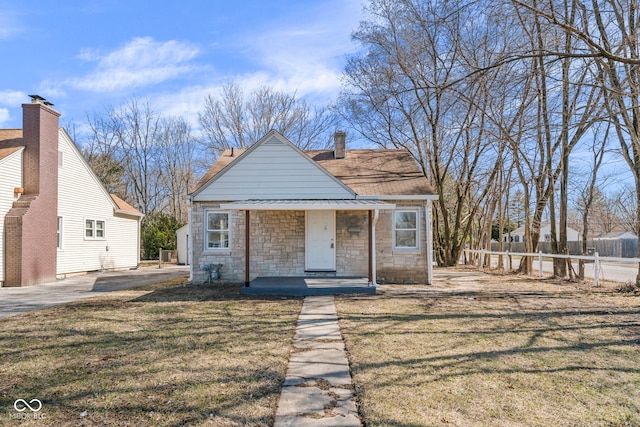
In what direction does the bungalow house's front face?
toward the camera

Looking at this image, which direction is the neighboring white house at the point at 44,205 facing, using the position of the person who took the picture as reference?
facing the viewer and to the left of the viewer

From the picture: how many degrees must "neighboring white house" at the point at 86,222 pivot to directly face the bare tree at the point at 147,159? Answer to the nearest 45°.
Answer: approximately 135° to its right

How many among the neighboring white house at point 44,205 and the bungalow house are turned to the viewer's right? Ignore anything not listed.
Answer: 0

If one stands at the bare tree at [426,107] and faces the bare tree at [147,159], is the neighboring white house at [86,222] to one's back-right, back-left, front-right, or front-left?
front-left

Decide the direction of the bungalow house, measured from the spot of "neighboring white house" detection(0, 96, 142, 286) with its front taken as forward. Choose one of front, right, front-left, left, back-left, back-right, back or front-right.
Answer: left
